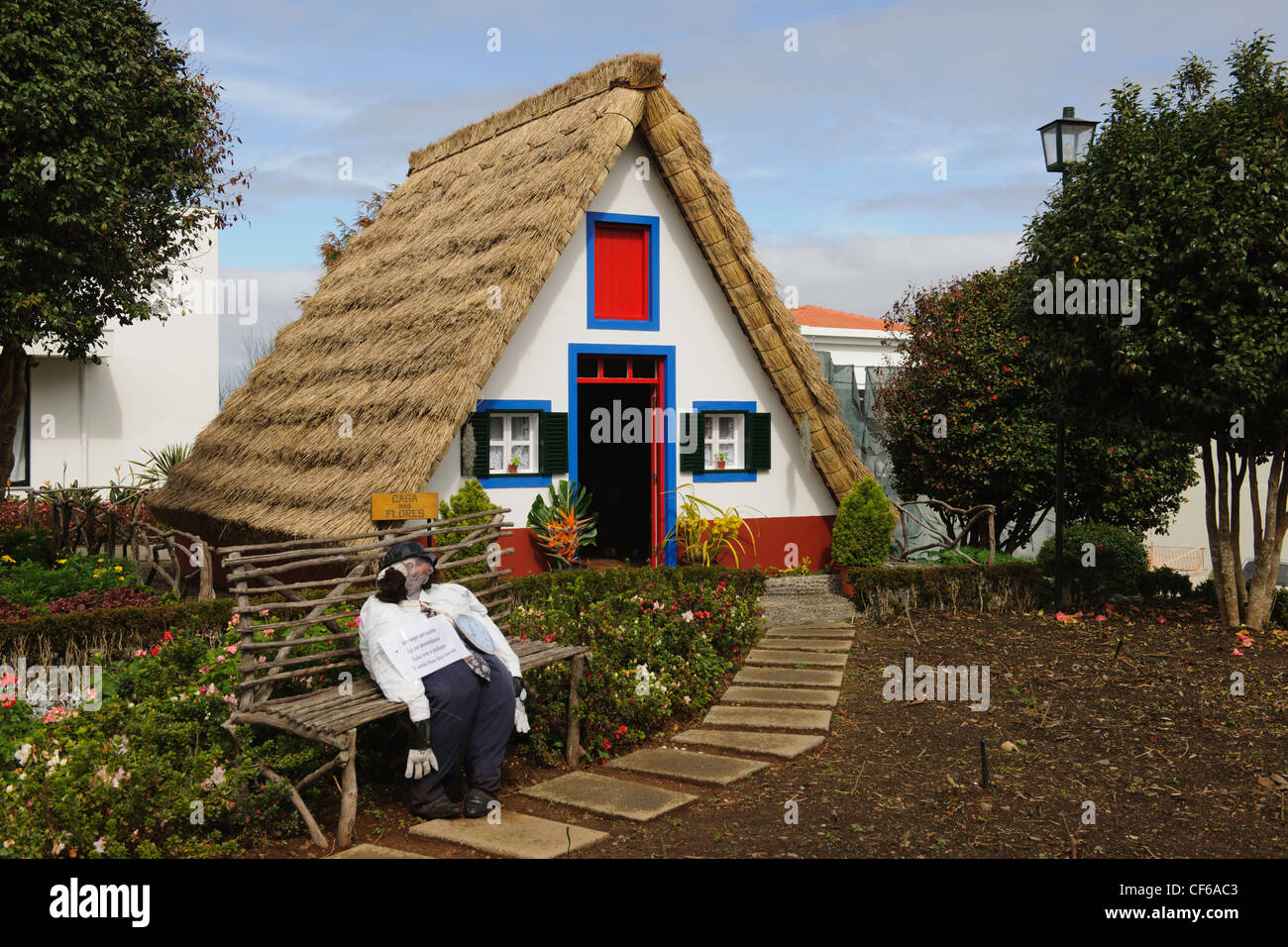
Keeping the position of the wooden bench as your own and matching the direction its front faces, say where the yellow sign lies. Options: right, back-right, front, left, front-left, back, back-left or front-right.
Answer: back-left

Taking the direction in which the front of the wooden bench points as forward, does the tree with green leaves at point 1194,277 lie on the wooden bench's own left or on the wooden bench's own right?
on the wooden bench's own left

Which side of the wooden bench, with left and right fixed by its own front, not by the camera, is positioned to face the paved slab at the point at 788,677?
left

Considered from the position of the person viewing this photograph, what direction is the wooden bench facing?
facing the viewer and to the right of the viewer

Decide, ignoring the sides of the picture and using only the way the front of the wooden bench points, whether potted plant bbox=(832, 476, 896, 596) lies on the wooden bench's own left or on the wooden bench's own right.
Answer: on the wooden bench's own left

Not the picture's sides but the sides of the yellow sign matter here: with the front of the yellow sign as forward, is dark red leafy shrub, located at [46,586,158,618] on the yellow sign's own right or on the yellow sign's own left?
on the yellow sign's own right

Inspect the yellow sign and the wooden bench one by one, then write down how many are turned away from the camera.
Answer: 0

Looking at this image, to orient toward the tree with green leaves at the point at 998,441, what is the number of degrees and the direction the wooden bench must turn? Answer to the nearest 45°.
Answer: approximately 90° to its left

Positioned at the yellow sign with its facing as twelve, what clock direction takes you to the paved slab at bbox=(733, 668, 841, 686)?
The paved slab is roughly at 10 o'clock from the yellow sign.

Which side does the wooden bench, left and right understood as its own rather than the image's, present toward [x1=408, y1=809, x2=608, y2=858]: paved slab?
front

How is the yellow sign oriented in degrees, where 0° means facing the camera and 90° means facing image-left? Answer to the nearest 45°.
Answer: approximately 0°

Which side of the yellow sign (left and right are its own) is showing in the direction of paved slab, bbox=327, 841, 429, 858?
front
